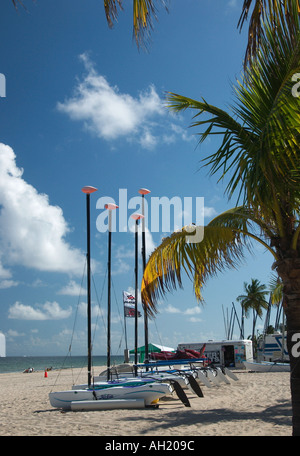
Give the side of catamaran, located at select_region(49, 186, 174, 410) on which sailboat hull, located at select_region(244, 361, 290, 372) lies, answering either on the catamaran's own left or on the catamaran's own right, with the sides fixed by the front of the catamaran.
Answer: on the catamaran's own right

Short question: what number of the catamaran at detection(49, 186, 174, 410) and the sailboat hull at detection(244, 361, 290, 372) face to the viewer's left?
2

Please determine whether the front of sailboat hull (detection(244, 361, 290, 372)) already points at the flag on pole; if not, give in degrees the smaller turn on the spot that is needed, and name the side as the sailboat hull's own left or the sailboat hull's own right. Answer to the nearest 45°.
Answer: approximately 45° to the sailboat hull's own left

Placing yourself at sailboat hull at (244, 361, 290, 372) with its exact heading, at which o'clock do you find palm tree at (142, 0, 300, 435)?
The palm tree is roughly at 9 o'clock from the sailboat hull.

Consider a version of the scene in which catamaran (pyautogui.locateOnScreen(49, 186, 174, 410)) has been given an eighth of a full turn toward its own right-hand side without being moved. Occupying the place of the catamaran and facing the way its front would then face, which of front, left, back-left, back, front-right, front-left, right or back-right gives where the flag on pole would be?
front-right

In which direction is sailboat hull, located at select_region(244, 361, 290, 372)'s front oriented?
to the viewer's left

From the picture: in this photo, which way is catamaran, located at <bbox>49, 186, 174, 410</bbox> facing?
to the viewer's left

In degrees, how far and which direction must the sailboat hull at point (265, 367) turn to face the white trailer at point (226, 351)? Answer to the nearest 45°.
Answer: approximately 45° to its right

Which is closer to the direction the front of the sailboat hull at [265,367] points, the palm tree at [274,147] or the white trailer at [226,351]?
the white trailer
